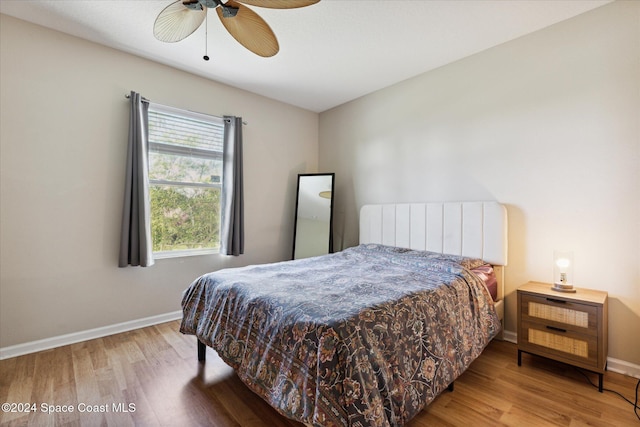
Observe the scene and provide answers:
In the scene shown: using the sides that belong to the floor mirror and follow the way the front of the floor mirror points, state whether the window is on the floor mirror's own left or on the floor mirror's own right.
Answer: on the floor mirror's own right

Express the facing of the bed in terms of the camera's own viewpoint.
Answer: facing the viewer and to the left of the viewer

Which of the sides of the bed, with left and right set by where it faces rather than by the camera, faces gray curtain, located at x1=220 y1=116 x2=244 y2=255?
right

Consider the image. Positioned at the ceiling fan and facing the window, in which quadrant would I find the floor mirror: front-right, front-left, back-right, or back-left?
front-right

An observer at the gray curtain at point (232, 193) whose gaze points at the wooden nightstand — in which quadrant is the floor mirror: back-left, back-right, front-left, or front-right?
front-left

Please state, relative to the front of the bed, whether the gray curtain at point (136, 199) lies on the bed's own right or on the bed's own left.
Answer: on the bed's own right

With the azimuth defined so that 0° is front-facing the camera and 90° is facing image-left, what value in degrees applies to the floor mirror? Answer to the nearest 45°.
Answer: approximately 0°

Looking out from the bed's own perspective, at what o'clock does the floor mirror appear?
The floor mirror is roughly at 4 o'clock from the bed.

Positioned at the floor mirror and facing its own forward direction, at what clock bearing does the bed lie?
The bed is roughly at 12 o'clock from the floor mirror.

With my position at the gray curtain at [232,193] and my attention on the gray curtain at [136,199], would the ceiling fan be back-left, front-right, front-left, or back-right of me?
front-left

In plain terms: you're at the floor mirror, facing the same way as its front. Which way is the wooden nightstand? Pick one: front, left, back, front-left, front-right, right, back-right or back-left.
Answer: front-left

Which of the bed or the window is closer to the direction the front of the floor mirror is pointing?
the bed

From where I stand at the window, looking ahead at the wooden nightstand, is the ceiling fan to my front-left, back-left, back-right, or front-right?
front-right

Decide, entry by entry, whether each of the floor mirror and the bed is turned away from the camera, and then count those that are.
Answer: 0

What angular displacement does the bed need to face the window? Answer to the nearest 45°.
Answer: approximately 90° to its right
